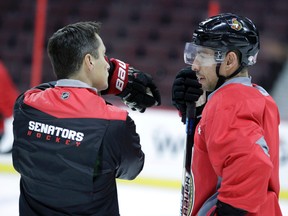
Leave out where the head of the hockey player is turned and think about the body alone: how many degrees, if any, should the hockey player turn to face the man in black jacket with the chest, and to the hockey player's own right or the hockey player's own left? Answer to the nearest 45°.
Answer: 0° — they already face them

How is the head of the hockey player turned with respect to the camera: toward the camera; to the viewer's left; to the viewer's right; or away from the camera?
to the viewer's left

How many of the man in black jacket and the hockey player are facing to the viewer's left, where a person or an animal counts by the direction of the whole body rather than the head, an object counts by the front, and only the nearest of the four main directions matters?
1

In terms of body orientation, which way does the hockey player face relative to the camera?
to the viewer's left

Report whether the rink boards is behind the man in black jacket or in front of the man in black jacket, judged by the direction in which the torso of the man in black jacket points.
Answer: in front

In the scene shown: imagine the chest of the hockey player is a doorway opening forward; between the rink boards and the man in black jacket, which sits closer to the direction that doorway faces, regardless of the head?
the man in black jacket

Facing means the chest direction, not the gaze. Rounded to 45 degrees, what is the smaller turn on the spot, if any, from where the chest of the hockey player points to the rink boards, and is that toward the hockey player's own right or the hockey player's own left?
approximately 90° to the hockey player's own right

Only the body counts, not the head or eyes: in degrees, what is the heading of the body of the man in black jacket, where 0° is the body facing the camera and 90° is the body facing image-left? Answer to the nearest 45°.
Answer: approximately 225°
